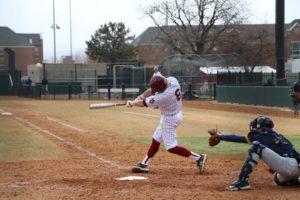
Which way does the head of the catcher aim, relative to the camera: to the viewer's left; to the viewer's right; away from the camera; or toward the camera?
to the viewer's left

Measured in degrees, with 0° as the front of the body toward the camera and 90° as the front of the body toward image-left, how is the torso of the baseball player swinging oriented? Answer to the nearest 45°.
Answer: approximately 90°

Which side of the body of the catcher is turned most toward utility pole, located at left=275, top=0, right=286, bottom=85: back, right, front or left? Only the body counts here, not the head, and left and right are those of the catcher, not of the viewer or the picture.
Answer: right

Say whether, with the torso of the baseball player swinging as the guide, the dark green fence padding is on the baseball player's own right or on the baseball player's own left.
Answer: on the baseball player's own right

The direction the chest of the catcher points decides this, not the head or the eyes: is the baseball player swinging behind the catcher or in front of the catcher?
in front

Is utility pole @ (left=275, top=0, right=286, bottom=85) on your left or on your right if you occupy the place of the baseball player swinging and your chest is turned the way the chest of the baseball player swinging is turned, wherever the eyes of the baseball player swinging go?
on your right

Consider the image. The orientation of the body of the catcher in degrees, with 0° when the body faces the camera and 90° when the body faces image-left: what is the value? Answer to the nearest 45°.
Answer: approximately 90°

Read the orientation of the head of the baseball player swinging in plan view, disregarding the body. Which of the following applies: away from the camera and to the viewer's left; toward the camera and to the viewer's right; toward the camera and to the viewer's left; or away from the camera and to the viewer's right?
away from the camera and to the viewer's left

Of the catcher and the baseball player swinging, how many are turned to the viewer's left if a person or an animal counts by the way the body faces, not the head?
2

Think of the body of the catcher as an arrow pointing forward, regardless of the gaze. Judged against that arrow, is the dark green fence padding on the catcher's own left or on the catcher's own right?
on the catcher's own right

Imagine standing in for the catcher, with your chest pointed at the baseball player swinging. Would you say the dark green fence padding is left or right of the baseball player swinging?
right
